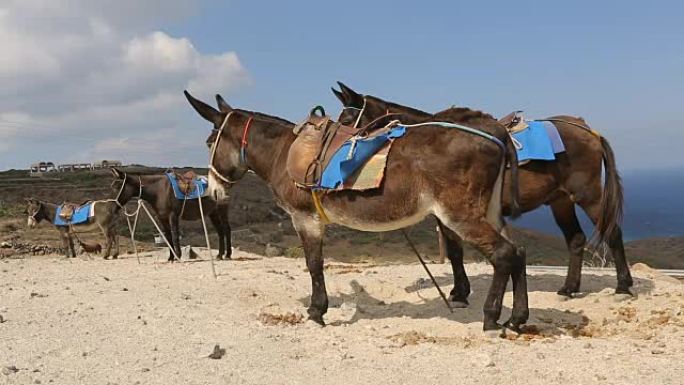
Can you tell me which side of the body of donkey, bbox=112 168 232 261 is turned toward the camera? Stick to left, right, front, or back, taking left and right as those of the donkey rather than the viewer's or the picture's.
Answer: left

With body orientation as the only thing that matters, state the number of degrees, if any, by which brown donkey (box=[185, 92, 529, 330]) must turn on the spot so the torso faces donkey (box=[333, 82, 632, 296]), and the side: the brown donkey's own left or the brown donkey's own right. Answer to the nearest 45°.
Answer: approximately 135° to the brown donkey's own right

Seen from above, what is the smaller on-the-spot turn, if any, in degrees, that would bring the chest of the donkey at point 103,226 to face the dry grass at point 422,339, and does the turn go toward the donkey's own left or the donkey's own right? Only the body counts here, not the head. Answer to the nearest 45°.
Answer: approximately 90° to the donkey's own left

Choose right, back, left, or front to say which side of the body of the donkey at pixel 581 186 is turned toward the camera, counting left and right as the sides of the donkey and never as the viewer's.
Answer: left

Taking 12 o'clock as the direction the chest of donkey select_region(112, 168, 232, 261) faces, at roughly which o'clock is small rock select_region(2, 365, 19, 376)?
The small rock is roughly at 9 o'clock from the donkey.

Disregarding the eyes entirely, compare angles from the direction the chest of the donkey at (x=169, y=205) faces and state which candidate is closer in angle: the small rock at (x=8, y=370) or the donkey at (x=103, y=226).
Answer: the donkey

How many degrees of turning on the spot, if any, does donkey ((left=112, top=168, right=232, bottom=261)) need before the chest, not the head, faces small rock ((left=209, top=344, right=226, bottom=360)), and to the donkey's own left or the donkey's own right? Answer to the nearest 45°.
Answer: approximately 90° to the donkey's own left

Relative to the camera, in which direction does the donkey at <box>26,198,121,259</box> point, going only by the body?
to the viewer's left

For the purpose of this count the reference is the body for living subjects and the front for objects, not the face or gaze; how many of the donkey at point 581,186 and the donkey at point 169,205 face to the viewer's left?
2

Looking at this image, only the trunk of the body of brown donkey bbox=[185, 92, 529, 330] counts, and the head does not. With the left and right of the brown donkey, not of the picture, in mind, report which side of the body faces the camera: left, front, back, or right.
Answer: left

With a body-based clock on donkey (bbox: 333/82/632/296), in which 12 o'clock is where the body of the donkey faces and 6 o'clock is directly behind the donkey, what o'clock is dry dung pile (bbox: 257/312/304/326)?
The dry dung pile is roughly at 11 o'clock from the donkey.

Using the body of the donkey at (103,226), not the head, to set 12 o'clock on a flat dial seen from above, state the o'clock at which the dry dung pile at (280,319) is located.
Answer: The dry dung pile is roughly at 9 o'clock from the donkey.
